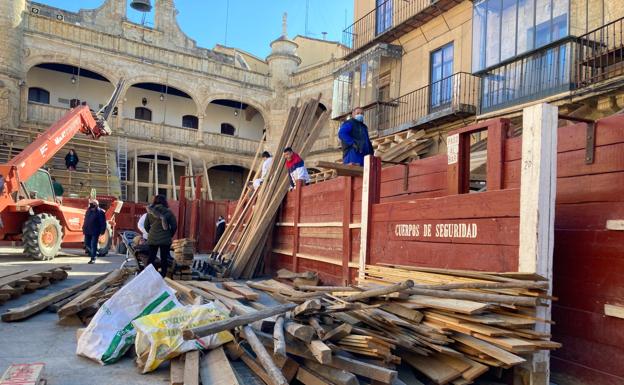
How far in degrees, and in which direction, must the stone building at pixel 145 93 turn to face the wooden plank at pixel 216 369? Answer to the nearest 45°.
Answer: approximately 45° to its right

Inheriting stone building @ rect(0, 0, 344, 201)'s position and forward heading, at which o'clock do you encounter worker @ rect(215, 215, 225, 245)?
The worker is roughly at 1 o'clock from the stone building.

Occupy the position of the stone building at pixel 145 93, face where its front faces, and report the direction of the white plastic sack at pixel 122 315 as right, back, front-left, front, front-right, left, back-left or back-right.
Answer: front-right

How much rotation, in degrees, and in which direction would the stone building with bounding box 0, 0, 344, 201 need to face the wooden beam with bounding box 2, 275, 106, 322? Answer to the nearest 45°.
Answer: approximately 45° to its right

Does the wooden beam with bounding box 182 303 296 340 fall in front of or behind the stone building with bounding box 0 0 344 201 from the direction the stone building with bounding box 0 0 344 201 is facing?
in front

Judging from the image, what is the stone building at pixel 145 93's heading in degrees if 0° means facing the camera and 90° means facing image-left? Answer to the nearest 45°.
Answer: approximately 315°

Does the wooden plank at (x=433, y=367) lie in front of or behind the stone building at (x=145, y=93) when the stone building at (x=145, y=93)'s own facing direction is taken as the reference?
in front

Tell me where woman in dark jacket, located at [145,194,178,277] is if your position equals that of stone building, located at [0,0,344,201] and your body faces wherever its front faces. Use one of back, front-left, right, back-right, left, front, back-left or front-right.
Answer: front-right

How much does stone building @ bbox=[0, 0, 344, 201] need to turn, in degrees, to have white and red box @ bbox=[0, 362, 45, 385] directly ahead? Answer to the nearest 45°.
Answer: approximately 45° to its right

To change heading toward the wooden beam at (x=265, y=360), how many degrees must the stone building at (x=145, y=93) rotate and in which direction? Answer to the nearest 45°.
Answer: approximately 45° to its right
